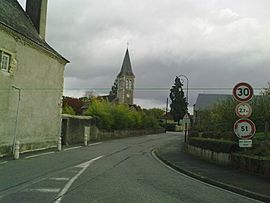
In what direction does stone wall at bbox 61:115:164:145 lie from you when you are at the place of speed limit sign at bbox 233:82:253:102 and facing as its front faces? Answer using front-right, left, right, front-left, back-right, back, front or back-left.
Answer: back-right

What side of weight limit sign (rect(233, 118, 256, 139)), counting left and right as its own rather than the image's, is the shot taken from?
front

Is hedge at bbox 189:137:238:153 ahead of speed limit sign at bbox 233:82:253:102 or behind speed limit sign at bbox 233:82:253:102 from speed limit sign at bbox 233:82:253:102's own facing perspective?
behind

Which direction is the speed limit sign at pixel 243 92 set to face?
toward the camera

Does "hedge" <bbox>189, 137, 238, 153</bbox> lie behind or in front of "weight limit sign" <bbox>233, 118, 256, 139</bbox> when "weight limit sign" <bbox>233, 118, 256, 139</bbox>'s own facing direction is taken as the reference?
behind

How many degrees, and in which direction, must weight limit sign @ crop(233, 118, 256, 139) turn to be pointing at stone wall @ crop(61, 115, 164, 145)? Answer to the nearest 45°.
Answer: approximately 135° to its right

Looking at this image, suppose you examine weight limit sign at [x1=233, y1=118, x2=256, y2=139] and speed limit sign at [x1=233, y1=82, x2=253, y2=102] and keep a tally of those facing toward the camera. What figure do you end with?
2
